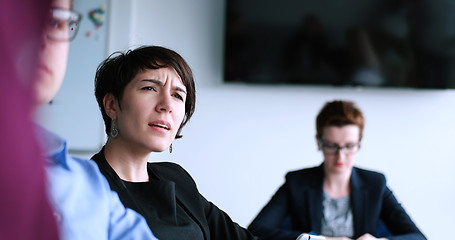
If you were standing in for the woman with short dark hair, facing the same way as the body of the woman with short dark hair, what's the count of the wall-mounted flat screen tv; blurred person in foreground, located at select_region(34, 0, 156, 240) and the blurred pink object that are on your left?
1

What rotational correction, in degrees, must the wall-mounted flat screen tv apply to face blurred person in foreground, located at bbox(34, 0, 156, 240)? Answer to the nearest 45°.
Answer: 0° — it already faces them

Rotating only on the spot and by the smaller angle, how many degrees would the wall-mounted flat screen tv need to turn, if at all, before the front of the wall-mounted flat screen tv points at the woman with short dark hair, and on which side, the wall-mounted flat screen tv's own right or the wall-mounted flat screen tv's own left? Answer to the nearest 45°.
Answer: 0° — it already faces them

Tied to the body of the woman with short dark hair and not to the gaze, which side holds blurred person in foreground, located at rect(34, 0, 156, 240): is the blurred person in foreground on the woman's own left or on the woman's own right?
on the woman's own right

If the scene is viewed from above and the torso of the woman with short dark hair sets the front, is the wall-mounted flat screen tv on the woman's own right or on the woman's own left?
on the woman's own left

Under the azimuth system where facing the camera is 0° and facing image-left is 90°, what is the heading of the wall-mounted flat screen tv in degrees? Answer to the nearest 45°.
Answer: approximately 0°

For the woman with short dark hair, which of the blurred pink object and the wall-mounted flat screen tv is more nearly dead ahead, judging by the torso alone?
the blurred pink object
